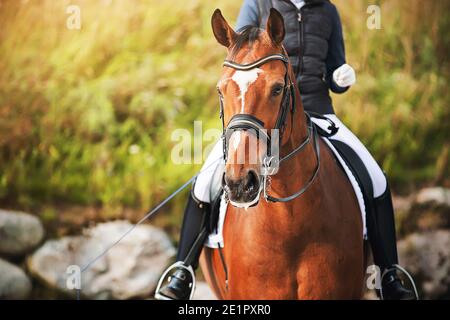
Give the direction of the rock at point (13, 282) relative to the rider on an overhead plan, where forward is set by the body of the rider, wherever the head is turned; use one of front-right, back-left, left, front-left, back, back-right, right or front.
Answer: back-right

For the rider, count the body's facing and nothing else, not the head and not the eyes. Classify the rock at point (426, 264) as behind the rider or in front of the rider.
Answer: behind

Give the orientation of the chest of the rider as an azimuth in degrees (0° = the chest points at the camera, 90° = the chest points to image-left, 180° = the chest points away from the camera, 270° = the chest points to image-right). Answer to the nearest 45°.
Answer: approximately 0°

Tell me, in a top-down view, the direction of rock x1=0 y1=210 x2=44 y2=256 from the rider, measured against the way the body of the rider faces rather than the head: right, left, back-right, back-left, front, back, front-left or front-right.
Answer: back-right

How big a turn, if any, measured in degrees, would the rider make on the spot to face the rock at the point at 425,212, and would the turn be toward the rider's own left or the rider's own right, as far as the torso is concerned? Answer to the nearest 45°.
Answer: approximately 180°

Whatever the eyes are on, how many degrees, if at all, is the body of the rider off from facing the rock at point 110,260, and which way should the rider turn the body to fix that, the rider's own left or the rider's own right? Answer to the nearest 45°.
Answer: approximately 135° to the rider's own right
